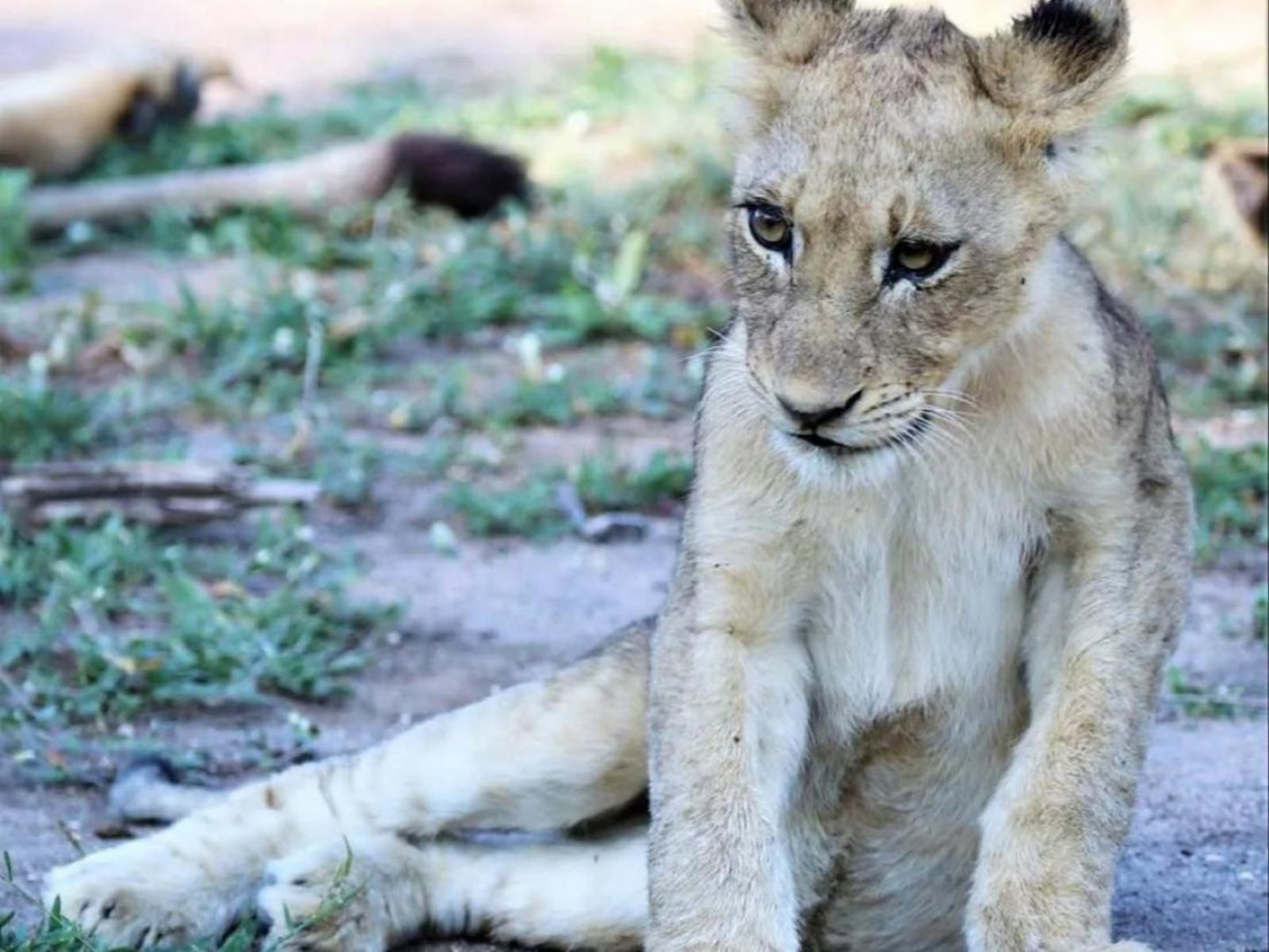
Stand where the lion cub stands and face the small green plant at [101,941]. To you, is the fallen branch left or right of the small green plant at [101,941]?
right

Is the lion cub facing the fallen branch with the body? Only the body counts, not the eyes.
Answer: no

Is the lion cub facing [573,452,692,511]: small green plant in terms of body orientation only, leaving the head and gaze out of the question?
no

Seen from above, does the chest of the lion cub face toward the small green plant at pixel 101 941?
no

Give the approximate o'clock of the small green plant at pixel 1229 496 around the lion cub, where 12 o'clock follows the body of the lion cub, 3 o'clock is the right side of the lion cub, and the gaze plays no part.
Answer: The small green plant is roughly at 7 o'clock from the lion cub.

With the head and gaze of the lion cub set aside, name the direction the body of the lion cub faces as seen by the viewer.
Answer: toward the camera

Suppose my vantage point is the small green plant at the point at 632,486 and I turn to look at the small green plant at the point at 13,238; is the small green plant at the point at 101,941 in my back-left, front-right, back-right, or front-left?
back-left

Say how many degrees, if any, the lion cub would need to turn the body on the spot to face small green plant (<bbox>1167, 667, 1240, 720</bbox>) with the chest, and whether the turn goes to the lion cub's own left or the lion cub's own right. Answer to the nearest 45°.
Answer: approximately 135° to the lion cub's own left

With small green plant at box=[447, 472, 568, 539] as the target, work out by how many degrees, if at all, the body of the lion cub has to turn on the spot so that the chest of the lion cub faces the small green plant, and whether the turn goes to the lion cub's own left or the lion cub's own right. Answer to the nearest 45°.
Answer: approximately 180°

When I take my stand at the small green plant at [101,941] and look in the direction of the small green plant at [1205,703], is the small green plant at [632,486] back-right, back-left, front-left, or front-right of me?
front-left

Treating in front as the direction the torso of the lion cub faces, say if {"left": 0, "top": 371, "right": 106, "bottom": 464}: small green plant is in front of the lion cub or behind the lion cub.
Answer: behind

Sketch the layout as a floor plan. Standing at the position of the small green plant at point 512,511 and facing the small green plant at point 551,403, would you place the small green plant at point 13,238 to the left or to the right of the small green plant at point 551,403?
left

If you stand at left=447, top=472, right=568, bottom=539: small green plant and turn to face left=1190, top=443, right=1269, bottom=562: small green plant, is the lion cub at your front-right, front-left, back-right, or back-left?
front-right

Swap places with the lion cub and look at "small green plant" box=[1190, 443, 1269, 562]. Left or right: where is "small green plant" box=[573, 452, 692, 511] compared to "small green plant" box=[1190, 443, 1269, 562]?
left

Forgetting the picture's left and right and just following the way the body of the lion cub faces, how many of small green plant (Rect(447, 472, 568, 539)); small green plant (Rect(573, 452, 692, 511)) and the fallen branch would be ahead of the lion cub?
0
